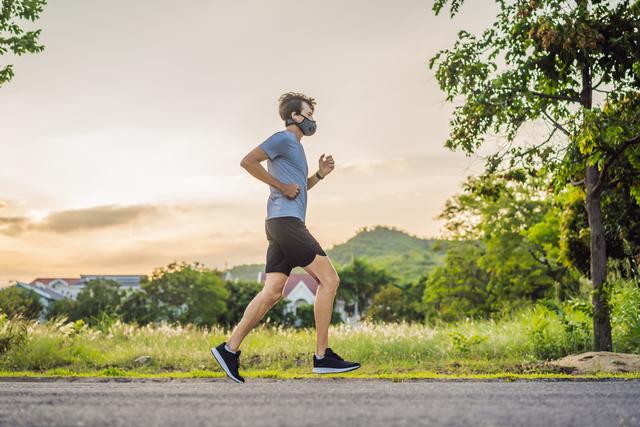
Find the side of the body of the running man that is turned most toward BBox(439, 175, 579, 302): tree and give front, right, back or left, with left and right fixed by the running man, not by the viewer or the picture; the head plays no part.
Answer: left

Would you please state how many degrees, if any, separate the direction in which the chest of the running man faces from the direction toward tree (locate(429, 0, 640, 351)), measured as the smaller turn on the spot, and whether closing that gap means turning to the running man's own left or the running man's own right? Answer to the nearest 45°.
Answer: approximately 45° to the running man's own left

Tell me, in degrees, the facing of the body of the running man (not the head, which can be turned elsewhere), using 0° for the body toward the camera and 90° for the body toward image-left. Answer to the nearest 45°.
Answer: approximately 270°

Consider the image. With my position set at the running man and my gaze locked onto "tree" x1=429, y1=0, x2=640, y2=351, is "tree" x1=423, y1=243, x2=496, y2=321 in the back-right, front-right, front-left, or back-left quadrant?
front-left

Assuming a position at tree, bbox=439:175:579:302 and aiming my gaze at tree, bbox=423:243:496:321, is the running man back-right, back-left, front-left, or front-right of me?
back-left

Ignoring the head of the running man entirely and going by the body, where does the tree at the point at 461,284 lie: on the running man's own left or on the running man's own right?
on the running man's own left

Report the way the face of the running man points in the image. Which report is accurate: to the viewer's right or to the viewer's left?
to the viewer's right
